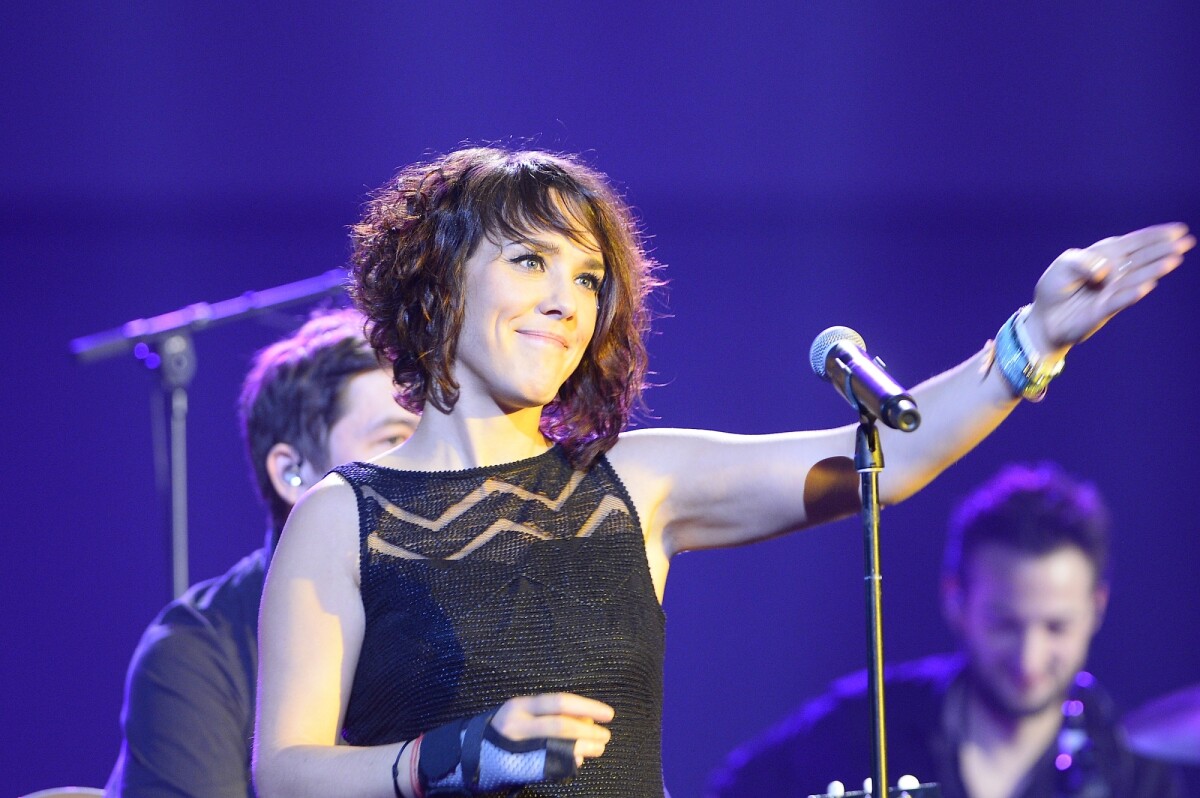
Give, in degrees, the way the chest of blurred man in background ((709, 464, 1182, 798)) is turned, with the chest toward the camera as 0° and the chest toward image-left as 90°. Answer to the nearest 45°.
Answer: approximately 0°

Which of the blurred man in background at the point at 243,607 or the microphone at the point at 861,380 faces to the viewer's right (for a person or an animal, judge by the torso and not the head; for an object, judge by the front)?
the blurred man in background

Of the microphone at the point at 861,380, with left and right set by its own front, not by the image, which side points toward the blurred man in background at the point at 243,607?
front

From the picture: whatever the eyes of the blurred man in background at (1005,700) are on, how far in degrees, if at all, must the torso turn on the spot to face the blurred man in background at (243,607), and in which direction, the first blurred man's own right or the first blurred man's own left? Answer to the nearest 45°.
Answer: approximately 45° to the first blurred man's own right

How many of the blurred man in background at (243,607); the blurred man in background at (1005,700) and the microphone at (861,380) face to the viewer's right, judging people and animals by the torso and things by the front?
1

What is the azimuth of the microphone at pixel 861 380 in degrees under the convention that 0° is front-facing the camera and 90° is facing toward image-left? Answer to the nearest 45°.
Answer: approximately 135°

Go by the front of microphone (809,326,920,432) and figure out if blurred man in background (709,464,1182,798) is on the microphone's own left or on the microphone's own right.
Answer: on the microphone's own right

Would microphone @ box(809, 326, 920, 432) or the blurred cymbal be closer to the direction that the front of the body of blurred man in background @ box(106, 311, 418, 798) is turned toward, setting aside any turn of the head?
the blurred cymbal

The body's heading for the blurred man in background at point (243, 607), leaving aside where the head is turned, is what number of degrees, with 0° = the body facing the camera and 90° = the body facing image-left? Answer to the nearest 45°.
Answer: approximately 270°
